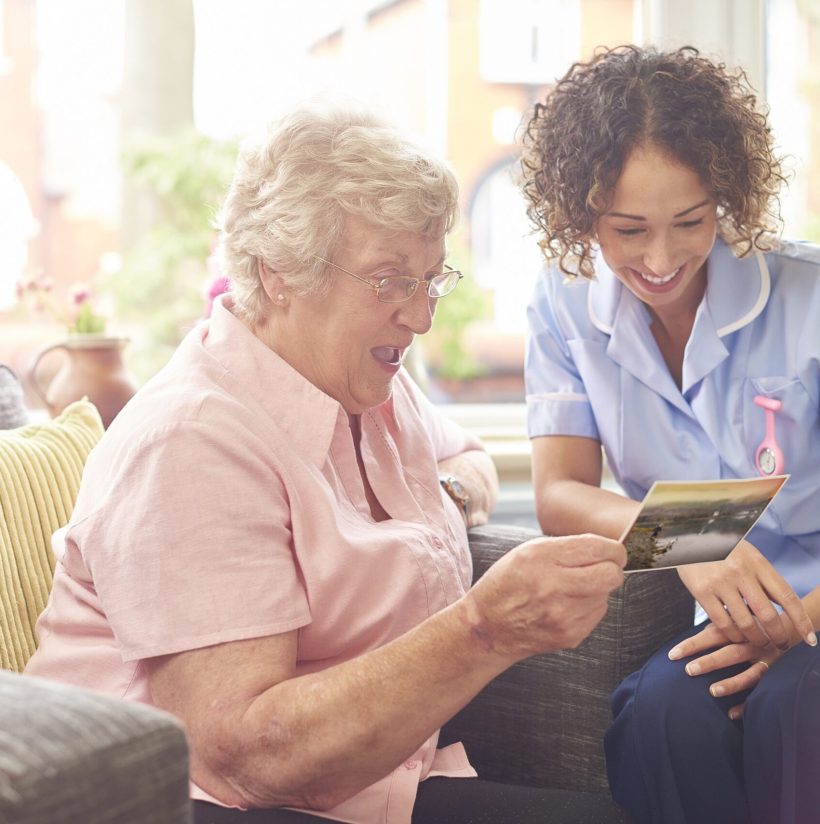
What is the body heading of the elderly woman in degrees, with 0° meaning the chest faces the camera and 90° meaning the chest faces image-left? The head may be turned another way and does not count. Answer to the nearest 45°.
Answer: approximately 315°

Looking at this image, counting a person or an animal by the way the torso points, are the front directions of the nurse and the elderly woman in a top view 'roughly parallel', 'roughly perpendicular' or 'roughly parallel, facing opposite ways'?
roughly perpendicular

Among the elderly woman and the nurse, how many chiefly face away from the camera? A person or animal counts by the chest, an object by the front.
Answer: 0

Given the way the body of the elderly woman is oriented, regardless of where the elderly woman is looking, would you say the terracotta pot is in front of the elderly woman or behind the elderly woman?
behind

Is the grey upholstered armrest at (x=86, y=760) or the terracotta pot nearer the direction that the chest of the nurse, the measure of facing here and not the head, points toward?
the grey upholstered armrest

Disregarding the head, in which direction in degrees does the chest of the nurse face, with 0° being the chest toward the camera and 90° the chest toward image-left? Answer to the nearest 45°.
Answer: approximately 45°
